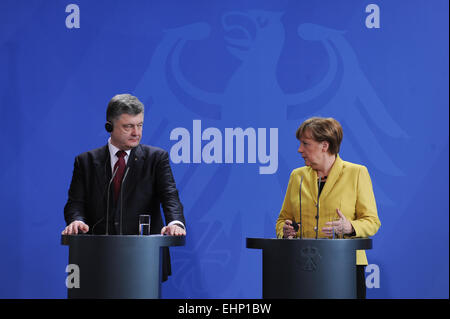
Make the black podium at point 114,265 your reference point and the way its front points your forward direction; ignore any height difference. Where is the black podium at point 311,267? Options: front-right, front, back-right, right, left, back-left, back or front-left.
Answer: left

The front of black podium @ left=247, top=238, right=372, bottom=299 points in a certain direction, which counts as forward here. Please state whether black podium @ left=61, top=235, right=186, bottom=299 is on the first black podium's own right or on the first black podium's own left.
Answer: on the first black podium's own right

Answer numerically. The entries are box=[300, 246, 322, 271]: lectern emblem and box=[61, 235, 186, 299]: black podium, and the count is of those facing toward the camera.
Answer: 2

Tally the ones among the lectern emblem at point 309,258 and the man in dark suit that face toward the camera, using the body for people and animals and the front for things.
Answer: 2

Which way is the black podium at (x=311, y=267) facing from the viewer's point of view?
toward the camera

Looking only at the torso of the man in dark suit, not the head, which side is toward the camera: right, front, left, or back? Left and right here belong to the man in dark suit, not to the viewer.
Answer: front

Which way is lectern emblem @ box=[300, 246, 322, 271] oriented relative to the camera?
toward the camera

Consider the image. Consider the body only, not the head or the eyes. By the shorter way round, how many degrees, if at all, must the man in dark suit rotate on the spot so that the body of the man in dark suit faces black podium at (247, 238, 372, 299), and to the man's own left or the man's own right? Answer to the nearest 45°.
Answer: approximately 45° to the man's own left

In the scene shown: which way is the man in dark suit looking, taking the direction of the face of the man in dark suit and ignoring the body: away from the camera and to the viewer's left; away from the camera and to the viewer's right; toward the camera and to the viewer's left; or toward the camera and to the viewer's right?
toward the camera and to the viewer's right

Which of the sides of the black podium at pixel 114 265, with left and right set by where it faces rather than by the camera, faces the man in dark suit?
back

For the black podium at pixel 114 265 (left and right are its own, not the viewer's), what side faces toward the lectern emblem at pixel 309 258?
left

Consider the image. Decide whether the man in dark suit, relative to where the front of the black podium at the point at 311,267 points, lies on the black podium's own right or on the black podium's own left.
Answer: on the black podium's own right

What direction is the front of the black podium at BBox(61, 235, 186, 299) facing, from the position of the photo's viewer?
facing the viewer
